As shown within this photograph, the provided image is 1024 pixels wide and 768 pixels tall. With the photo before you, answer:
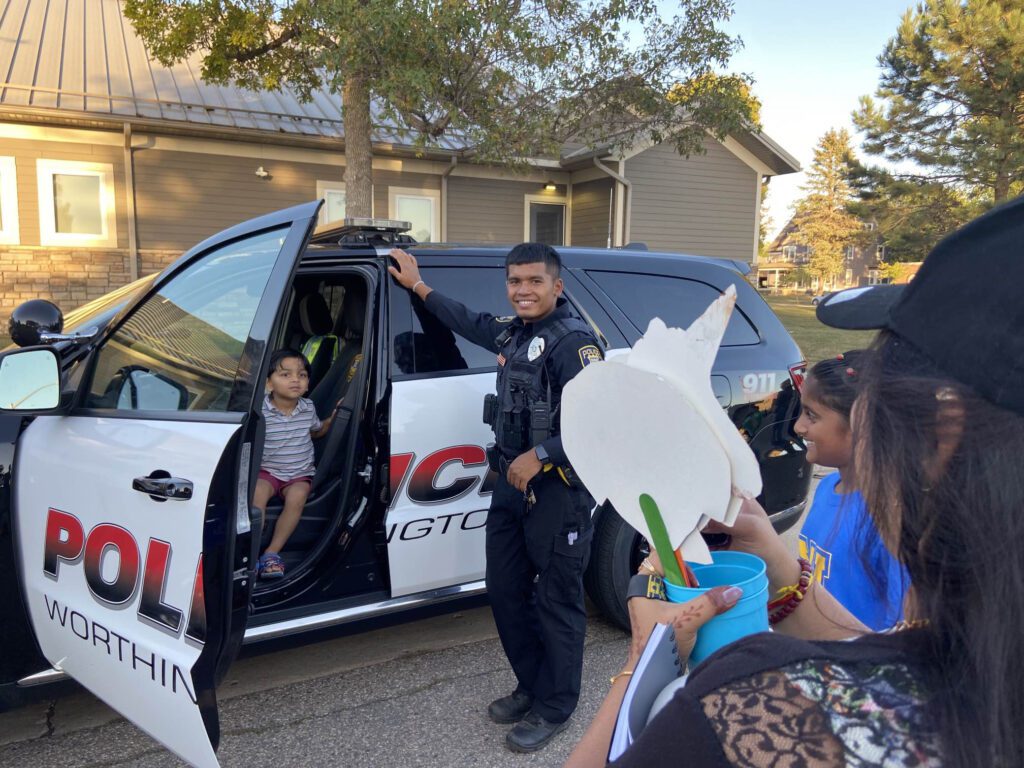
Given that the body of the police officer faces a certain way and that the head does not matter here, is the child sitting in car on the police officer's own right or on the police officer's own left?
on the police officer's own right

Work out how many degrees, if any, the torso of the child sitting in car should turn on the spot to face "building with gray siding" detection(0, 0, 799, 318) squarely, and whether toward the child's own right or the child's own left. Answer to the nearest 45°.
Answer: approximately 180°

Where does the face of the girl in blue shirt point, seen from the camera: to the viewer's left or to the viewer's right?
to the viewer's left

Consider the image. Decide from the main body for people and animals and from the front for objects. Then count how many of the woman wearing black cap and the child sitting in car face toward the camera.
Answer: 1

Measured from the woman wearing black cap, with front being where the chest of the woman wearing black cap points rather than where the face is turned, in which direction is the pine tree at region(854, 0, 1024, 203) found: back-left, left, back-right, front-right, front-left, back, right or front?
front-right

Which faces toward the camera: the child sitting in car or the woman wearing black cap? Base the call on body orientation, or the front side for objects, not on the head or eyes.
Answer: the child sitting in car

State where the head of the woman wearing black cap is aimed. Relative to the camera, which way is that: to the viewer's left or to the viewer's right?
to the viewer's left

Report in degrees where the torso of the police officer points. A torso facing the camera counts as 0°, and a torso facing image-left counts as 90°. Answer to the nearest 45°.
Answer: approximately 45°

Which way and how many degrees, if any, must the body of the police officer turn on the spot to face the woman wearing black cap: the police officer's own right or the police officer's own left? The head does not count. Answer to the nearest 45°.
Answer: approximately 45° to the police officer's own left

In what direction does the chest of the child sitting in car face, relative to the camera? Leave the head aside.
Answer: toward the camera

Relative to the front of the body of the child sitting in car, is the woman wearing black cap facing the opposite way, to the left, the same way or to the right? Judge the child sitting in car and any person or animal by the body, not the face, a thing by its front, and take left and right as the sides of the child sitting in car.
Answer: the opposite way

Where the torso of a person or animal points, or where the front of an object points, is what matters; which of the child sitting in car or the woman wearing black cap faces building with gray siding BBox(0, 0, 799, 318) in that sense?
the woman wearing black cap

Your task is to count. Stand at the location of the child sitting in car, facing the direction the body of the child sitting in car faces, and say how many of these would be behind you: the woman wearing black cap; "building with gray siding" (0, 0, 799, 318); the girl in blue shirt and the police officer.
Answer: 1

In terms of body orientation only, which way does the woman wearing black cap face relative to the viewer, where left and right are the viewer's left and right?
facing away from the viewer and to the left of the viewer

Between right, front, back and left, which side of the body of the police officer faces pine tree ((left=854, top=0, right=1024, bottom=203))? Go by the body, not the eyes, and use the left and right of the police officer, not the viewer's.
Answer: back

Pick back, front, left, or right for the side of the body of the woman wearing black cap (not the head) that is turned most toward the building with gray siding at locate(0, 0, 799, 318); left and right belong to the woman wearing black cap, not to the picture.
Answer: front

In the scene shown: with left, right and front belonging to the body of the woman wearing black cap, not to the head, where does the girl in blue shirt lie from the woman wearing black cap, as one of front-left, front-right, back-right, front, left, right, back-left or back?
front-right
